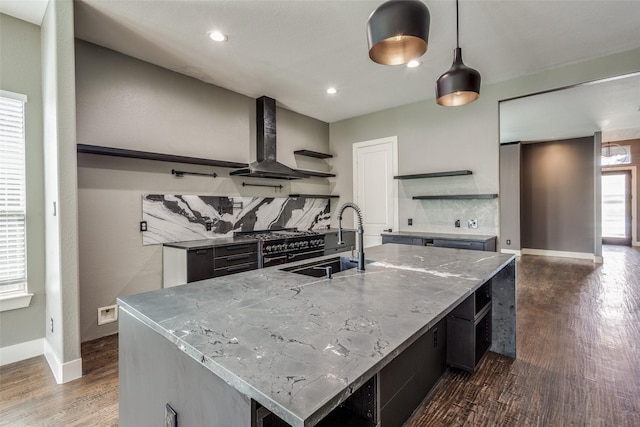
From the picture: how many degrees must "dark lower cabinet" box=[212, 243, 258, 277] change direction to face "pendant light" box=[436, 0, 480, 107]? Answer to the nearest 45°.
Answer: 0° — it already faces it

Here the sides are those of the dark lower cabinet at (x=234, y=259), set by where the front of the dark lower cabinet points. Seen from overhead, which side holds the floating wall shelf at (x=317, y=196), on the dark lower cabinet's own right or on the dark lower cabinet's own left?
on the dark lower cabinet's own left

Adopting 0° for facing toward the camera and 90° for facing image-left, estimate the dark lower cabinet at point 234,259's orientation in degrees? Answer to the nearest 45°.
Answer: approximately 315°

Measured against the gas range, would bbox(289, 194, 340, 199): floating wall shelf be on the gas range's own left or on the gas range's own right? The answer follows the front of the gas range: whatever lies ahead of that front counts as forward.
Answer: on the gas range's own left

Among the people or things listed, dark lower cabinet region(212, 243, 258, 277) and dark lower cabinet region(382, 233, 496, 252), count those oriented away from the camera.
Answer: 0

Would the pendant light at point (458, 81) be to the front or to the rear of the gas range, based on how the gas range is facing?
to the front

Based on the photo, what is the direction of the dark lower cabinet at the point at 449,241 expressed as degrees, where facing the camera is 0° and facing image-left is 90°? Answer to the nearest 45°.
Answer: approximately 45°

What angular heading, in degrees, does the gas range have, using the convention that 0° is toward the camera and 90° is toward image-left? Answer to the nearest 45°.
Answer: approximately 315°
